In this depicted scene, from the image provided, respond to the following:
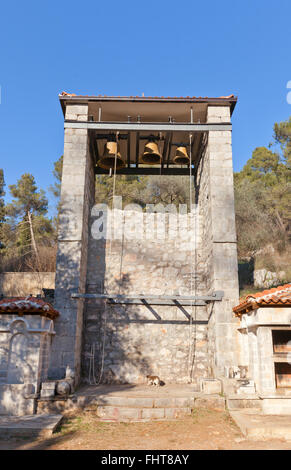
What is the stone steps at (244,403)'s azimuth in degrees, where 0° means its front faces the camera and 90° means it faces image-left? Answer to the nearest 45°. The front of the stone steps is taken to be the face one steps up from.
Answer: approximately 0°

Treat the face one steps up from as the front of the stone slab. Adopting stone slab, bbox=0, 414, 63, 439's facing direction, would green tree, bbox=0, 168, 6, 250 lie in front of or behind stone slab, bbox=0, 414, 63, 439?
behind

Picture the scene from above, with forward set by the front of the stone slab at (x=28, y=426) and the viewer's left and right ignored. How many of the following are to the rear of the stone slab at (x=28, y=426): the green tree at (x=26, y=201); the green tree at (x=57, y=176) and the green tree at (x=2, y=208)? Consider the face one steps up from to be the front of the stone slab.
3

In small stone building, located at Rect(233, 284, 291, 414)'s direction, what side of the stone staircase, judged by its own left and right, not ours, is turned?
left

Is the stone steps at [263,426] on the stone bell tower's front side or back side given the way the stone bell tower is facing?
on the front side
